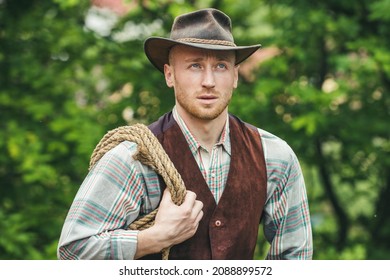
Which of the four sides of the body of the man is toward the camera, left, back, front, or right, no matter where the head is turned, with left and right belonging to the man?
front
